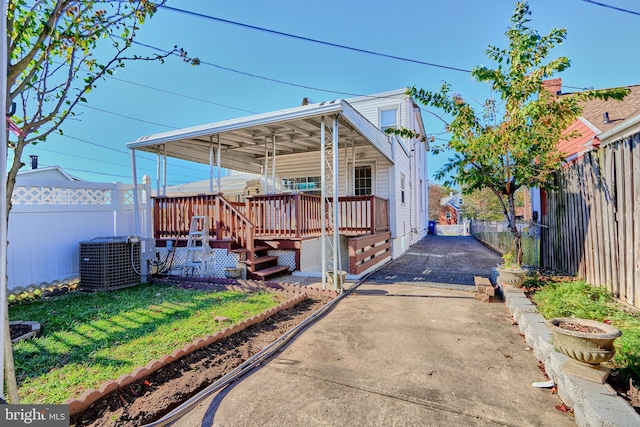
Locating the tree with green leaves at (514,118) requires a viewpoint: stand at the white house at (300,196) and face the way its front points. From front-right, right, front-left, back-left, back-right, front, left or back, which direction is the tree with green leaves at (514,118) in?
left

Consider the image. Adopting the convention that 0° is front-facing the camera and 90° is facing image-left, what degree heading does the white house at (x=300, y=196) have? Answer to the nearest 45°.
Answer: approximately 45°

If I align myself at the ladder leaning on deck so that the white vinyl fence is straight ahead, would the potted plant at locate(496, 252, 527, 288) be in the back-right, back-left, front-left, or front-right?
back-left

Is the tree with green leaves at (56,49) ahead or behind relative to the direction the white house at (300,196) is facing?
ahead
